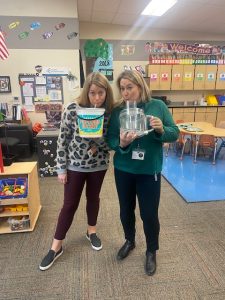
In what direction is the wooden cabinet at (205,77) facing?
toward the camera

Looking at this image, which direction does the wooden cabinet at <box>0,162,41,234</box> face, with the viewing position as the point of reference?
facing the viewer

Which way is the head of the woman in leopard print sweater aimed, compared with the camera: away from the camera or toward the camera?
toward the camera

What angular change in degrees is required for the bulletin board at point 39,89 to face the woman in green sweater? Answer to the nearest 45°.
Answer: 0° — it already faces them

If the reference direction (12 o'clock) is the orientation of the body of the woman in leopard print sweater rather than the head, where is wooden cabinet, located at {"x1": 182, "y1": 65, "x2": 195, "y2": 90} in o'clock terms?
The wooden cabinet is roughly at 7 o'clock from the woman in leopard print sweater.

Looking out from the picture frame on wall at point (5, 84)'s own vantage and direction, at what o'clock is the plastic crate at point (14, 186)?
The plastic crate is roughly at 12 o'clock from the picture frame on wall.

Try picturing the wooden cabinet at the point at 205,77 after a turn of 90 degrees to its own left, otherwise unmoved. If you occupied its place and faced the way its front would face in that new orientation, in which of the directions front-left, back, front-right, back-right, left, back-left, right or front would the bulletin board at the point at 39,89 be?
back-right

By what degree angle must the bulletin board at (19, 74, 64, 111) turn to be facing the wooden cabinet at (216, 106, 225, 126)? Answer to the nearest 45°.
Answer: approximately 90° to its left

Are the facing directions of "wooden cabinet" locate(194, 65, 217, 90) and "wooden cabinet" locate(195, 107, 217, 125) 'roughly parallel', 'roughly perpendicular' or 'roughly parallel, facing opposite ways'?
roughly parallel

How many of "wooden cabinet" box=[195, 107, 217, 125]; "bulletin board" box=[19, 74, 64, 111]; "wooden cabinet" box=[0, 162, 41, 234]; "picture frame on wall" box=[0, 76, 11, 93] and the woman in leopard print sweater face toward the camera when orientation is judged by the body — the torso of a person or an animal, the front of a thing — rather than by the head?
5

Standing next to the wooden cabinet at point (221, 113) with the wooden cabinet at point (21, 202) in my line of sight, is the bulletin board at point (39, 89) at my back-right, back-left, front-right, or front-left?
front-right
